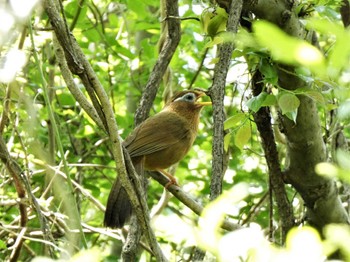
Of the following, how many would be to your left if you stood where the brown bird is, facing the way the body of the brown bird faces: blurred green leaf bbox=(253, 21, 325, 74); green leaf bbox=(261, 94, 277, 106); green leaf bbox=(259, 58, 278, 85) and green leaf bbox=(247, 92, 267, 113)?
0

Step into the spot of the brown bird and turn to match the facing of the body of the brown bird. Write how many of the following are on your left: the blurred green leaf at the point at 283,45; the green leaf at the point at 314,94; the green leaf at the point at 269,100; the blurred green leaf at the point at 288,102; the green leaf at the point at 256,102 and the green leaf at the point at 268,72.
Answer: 0

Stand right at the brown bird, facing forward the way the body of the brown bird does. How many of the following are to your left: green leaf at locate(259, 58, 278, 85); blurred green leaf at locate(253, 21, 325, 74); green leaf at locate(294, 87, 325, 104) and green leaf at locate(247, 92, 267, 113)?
0

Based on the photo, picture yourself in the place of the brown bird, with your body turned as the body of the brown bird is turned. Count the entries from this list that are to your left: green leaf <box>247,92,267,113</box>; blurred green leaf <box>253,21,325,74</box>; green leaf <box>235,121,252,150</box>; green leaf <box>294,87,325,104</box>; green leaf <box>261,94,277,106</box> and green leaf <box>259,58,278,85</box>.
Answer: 0

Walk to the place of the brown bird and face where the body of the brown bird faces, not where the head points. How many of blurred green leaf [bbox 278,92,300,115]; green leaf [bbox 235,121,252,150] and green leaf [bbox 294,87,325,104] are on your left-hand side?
0

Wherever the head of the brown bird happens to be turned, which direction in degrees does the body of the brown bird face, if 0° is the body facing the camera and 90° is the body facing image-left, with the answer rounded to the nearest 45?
approximately 270°
